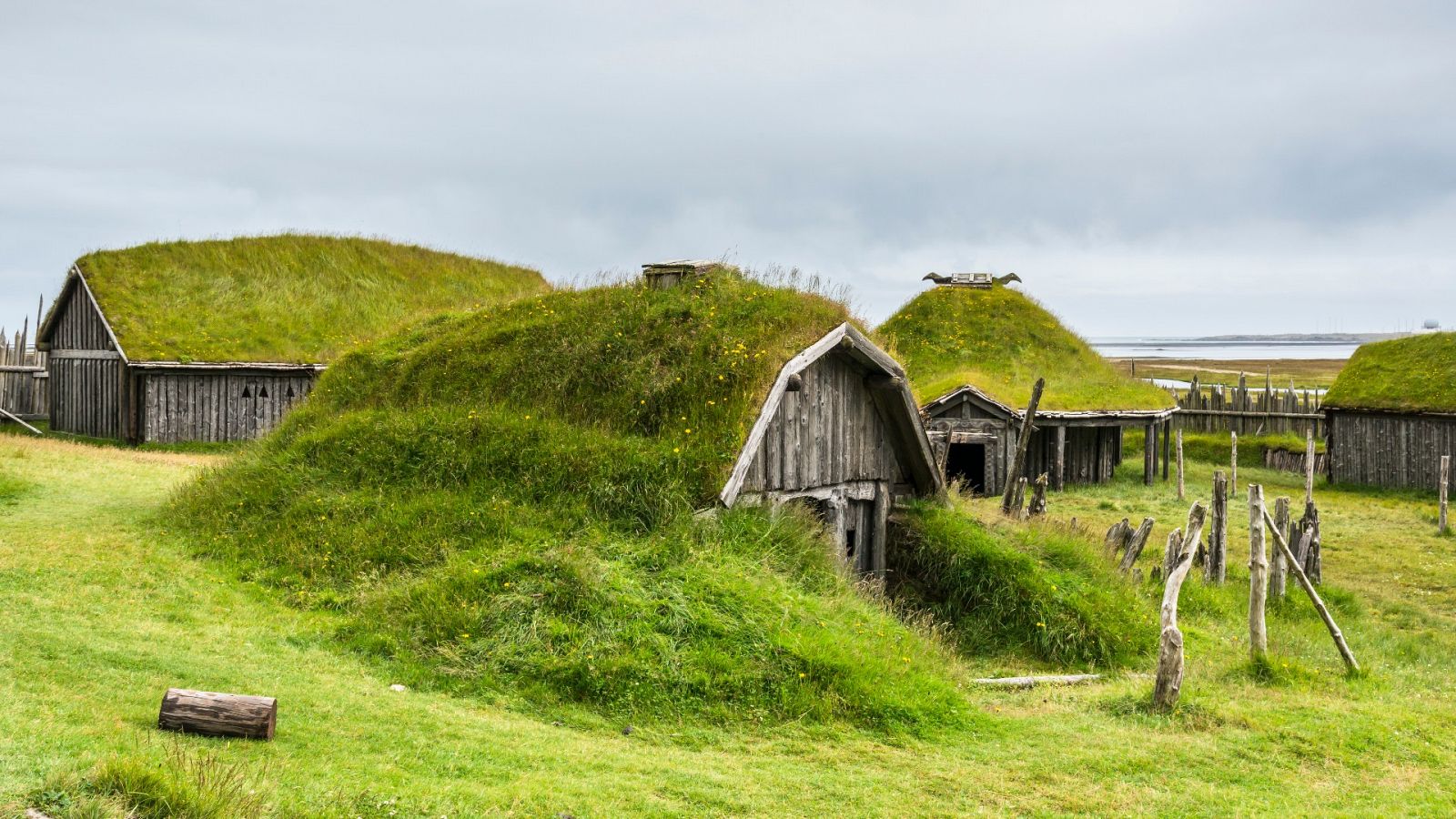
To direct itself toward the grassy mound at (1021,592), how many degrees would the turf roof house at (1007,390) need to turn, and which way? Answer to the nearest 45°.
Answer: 0° — it already faces it

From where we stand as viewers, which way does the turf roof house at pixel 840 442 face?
facing the viewer and to the right of the viewer

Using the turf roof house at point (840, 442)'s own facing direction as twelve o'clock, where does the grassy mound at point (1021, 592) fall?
The grassy mound is roughly at 11 o'clock from the turf roof house.

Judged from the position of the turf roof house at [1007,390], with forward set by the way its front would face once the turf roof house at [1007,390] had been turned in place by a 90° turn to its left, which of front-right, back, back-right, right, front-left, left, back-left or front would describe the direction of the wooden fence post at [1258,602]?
right

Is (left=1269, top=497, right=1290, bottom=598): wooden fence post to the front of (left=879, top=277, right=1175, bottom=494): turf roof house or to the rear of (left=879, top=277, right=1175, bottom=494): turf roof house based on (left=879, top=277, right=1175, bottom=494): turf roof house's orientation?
to the front

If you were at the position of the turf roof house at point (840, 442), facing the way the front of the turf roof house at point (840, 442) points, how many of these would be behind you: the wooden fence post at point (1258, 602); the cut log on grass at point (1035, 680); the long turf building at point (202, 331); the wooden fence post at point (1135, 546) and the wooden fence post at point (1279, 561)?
1

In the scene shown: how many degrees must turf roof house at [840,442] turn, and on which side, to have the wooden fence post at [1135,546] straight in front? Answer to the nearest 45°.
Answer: approximately 45° to its left

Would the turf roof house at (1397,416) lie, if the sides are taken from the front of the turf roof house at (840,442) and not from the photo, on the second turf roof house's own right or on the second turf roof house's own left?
on the second turf roof house's own left

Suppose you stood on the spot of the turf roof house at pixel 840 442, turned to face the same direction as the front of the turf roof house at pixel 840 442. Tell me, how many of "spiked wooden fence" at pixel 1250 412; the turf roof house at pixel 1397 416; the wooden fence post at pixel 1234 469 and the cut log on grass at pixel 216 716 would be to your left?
3

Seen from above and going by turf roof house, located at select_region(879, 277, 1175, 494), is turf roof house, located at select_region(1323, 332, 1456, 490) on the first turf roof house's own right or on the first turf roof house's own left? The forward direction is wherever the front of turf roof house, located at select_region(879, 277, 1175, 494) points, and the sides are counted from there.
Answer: on the first turf roof house's own left

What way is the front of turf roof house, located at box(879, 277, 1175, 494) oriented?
toward the camera

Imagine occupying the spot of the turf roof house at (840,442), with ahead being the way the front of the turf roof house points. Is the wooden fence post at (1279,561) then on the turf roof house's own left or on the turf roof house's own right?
on the turf roof house's own left

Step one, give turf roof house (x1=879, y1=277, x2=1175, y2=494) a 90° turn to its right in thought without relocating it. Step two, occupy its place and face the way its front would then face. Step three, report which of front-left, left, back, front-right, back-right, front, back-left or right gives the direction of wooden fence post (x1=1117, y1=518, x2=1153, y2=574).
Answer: left

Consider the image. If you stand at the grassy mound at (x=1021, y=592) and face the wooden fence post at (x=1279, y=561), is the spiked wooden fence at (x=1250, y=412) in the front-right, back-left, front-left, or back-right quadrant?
front-left

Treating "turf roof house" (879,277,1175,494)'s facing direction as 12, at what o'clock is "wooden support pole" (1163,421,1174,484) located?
The wooden support pole is roughly at 8 o'clock from the turf roof house.

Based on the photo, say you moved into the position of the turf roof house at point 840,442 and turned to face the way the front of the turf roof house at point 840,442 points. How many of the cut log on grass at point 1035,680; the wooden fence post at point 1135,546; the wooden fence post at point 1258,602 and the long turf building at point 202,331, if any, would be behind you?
1

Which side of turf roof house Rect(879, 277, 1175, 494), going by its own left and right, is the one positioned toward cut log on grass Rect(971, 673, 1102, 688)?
front

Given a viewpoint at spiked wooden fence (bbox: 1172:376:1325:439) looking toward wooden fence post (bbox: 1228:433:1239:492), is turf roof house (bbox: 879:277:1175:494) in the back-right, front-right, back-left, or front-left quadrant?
front-right

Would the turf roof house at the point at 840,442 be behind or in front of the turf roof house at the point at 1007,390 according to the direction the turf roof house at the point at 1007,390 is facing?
in front

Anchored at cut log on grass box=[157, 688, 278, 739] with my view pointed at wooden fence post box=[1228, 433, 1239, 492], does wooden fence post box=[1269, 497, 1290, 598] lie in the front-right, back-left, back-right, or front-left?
front-right

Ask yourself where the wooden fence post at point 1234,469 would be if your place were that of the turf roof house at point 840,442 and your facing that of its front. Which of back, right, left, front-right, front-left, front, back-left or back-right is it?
left
